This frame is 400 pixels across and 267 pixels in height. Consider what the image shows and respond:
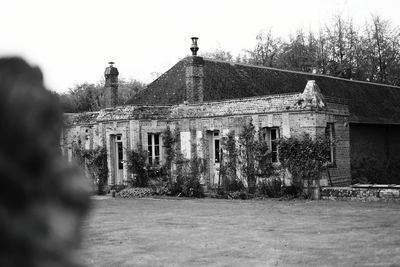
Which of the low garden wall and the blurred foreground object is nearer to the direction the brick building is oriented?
the blurred foreground object

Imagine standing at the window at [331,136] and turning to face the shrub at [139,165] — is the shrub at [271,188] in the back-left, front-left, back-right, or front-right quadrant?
front-left

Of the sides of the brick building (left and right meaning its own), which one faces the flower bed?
front

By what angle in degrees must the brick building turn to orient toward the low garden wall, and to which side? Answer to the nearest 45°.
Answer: approximately 90° to its left

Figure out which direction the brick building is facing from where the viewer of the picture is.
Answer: facing the viewer and to the left of the viewer

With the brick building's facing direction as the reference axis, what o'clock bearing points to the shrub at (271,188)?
The shrub is roughly at 10 o'clock from the brick building.

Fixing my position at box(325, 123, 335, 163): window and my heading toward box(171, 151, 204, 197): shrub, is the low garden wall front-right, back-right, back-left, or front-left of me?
back-left

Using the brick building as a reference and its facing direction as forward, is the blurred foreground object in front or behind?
in front
